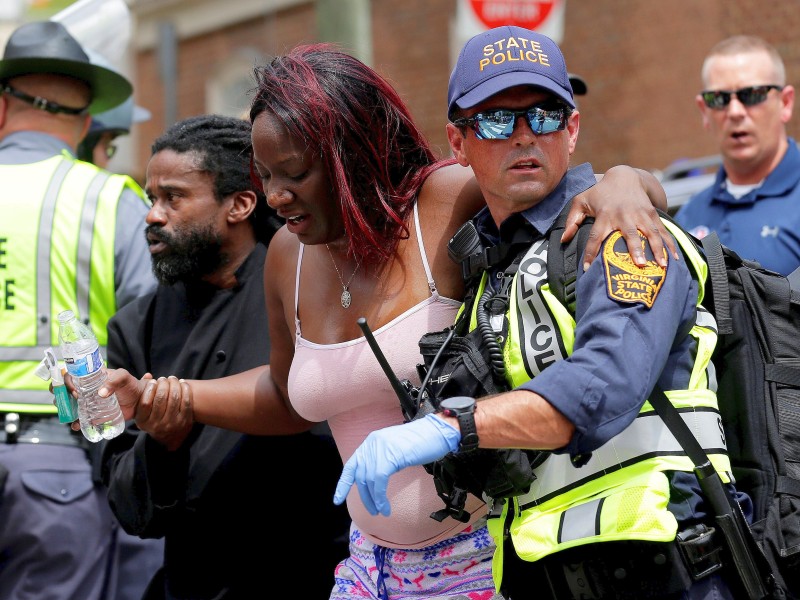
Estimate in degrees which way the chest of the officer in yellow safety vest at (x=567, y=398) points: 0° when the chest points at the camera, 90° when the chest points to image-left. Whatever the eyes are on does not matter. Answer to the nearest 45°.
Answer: approximately 45°

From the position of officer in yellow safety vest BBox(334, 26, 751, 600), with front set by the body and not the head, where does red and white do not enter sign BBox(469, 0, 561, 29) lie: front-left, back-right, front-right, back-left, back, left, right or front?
back-right

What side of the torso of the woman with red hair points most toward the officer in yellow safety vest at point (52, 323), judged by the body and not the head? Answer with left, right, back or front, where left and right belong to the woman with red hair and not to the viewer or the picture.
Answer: right

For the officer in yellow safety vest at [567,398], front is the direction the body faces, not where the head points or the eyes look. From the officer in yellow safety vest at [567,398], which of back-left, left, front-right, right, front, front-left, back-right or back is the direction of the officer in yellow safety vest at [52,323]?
right

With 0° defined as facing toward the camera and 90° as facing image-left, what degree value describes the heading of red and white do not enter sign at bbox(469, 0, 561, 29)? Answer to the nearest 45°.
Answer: approximately 0°

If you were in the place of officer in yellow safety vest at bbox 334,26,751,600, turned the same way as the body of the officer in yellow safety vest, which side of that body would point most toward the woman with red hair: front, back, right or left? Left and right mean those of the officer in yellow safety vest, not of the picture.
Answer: right

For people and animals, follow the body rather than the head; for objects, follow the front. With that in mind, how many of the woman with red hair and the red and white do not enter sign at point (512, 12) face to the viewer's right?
0

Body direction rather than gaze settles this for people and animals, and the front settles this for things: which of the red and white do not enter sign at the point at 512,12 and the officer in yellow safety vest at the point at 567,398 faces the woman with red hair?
the red and white do not enter sign

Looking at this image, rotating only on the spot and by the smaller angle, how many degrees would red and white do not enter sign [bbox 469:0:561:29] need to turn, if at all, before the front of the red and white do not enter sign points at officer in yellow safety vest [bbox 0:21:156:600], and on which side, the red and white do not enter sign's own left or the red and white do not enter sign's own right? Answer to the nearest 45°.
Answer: approximately 45° to the red and white do not enter sign's own right

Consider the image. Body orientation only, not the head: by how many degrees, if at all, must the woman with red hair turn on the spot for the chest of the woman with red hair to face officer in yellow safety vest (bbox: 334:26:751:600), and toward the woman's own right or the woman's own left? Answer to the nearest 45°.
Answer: approximately 90° to the woman's own left

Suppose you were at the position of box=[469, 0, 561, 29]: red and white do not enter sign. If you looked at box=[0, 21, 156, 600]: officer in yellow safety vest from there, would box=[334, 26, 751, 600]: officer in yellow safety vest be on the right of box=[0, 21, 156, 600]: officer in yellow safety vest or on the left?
left

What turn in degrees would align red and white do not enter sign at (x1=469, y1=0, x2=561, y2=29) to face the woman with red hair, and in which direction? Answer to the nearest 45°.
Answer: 0° — it already faces them
